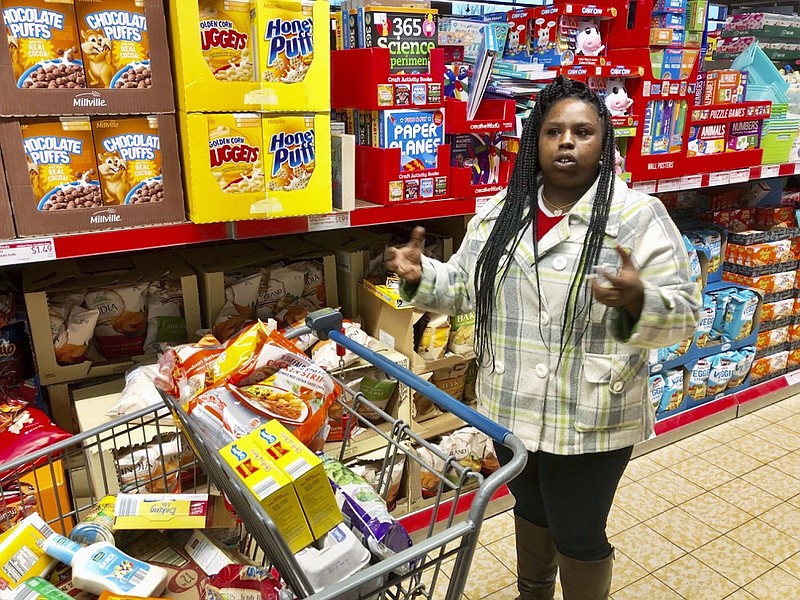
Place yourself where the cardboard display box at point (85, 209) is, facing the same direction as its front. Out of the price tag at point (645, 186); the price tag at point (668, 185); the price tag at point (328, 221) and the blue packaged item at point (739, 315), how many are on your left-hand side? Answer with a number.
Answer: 4

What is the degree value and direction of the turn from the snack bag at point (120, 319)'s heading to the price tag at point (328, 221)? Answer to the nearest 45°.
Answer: approximately 45° to its left

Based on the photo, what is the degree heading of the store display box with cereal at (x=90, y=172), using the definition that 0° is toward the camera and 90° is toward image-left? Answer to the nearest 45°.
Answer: approximately 0°

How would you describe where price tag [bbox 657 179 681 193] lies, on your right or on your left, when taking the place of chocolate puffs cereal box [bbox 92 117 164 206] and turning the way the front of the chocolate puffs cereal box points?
on your left

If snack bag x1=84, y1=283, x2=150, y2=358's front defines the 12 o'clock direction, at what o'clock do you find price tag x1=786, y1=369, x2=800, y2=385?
The price tag is roughly at 9 o'clock from the snack bag.

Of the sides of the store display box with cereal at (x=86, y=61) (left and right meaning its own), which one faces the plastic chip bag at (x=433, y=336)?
left
